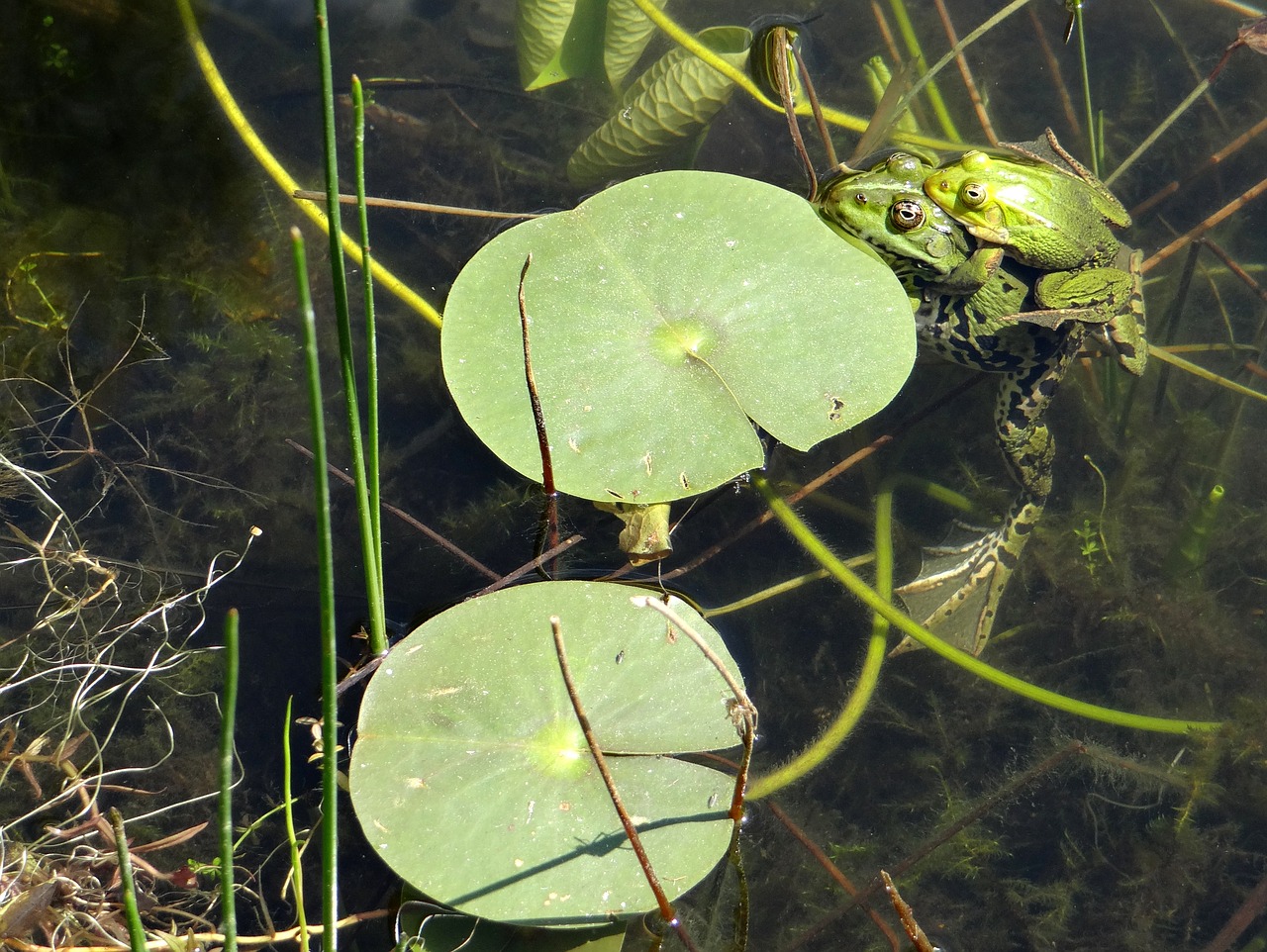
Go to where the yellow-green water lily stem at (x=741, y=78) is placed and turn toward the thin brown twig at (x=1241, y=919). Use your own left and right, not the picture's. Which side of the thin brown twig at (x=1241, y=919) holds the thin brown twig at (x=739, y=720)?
right

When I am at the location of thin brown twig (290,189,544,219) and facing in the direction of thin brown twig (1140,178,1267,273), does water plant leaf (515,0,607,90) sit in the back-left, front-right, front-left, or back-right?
front-left

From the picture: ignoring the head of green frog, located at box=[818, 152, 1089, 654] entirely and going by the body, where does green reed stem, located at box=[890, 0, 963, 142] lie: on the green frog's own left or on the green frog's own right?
on the green frog's own right

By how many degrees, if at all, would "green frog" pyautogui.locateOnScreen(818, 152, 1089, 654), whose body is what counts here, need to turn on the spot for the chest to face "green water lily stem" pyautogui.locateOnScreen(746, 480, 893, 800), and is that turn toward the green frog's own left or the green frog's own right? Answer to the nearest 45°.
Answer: approximately 90° to the green frog's own left

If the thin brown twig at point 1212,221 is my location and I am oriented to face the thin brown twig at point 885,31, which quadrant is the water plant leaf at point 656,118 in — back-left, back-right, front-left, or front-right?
front-left

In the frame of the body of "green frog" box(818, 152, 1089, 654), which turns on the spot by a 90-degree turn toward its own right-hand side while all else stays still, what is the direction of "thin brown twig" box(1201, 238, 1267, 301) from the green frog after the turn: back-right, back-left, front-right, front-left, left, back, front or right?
front-right

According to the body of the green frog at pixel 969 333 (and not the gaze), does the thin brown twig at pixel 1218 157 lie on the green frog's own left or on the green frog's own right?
on the green frog's own right

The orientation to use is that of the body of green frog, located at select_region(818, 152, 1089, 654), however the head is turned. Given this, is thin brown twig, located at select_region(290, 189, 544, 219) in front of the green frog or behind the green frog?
in front

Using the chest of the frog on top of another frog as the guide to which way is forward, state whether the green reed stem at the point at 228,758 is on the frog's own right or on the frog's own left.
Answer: on the frog's own left

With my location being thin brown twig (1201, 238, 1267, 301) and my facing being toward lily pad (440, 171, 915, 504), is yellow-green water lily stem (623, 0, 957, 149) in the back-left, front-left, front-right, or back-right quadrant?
front-right

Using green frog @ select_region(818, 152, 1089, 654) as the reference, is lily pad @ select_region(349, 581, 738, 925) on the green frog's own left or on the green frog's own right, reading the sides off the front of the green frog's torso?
on the green frog's own left

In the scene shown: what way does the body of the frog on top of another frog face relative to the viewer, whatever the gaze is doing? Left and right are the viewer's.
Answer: facing to the left of the viewer
